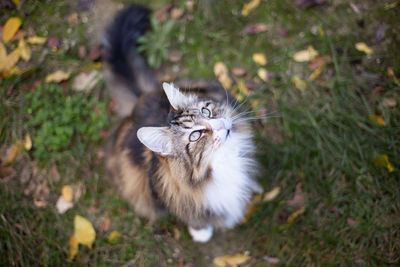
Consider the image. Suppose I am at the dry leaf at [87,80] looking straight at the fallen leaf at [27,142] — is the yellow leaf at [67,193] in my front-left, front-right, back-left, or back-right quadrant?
front-left

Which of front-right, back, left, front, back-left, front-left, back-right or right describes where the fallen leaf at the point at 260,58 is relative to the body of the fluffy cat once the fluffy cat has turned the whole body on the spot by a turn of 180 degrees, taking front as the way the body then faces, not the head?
right

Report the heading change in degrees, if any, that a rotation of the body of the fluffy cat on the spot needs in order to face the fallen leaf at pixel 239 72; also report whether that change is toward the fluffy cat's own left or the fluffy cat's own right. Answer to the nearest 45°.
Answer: approximately 90° to the fluffy cat's own left

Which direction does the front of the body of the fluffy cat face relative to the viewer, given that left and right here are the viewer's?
facing the viewer and to the right of the viewer

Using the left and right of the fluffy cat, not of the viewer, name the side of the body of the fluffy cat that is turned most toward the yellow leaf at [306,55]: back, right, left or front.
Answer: left

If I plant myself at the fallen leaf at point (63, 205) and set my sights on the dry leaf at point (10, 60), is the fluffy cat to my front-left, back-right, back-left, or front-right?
back-right

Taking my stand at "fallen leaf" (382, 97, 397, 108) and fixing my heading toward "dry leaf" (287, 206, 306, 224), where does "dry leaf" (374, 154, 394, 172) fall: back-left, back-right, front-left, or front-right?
front-left

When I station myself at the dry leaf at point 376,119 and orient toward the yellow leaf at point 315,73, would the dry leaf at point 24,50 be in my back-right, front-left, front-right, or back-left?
front-left

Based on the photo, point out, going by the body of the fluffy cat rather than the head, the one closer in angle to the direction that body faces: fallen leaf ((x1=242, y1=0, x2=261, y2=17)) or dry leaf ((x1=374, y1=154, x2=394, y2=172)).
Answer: the dry leaf
